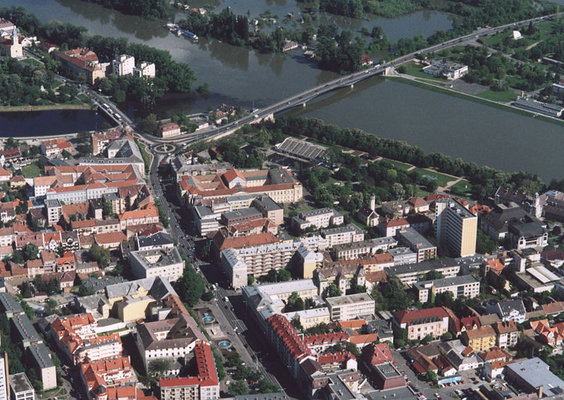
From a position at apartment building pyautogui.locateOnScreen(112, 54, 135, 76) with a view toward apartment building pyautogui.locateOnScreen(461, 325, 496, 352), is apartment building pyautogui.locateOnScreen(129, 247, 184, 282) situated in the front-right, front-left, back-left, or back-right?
front-right

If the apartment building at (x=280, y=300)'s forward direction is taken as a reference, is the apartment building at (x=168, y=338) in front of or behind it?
in front

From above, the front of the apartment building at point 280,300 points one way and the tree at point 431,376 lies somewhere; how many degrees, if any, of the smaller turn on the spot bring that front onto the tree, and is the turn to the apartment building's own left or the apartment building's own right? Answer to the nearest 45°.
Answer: approximately 135° to the apartment building's own left

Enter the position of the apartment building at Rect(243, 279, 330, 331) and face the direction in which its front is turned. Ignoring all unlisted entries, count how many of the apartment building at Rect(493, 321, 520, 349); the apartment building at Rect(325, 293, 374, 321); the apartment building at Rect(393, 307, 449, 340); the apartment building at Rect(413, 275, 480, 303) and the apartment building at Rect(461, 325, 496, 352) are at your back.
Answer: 5

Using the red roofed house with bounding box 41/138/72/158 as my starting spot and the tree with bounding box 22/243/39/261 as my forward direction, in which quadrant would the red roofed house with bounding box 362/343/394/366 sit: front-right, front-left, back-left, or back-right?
front-left

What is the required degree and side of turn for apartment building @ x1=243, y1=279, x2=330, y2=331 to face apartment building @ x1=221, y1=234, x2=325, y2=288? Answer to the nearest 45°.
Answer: approximately 90° to its right

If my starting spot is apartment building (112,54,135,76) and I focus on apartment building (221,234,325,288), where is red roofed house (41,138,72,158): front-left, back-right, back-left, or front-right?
front-right

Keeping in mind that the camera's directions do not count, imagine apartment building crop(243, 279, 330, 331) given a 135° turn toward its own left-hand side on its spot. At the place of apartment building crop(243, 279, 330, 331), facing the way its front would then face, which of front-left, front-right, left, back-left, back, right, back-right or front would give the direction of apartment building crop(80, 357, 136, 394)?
right

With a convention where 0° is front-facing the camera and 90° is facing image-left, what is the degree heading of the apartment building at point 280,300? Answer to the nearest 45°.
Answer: approximately 90°

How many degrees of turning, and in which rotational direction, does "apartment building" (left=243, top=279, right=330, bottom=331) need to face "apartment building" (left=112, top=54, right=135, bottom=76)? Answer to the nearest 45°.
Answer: approximately 90° to its right

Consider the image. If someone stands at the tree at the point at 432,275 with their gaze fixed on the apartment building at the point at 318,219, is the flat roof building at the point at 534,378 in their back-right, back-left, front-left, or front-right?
back-left

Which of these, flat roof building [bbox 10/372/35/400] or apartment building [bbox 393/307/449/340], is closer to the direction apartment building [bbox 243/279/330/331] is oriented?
the flat roof building

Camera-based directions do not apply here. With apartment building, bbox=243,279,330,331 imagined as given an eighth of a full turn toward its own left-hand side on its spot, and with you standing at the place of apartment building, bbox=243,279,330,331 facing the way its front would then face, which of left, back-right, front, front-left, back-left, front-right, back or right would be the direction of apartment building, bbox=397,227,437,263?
back

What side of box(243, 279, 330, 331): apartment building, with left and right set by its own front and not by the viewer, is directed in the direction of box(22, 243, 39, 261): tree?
front

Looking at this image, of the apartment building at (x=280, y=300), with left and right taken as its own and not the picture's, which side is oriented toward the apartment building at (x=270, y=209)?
right

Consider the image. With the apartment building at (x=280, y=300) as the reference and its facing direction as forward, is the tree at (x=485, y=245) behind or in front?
behind

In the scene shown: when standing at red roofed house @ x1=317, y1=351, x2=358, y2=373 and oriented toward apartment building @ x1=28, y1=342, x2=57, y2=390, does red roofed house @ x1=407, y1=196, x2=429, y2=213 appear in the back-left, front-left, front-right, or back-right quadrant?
back-right

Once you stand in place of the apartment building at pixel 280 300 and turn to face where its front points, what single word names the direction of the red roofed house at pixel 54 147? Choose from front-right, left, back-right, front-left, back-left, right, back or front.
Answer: front-right
